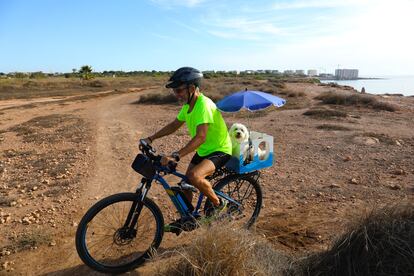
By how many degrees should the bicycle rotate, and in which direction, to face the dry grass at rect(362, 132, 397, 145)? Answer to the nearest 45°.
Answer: approximately 180°

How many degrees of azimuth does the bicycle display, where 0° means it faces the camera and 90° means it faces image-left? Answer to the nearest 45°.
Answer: approximately 45°

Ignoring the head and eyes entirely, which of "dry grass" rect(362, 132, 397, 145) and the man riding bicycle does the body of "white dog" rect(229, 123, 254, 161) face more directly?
the man riding bicycle

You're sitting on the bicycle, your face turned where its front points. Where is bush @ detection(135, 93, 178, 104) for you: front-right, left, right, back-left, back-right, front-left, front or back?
back-right

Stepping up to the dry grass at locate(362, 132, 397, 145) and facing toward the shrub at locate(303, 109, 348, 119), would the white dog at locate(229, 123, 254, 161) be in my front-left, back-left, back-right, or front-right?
back-left

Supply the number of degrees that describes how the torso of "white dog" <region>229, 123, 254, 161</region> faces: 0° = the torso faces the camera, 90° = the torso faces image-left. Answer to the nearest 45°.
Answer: approximately 0°

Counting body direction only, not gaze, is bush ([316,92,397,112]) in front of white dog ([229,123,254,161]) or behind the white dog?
behind

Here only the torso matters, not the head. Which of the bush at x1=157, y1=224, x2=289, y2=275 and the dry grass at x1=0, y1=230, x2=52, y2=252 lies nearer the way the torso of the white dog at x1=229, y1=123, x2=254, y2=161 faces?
the bush

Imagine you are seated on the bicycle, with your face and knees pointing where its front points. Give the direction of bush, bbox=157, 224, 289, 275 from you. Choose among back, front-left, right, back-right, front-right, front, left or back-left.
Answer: left

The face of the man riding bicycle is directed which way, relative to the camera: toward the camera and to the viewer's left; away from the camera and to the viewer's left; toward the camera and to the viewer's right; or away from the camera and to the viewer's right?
toward the camera and to the viewer's left
